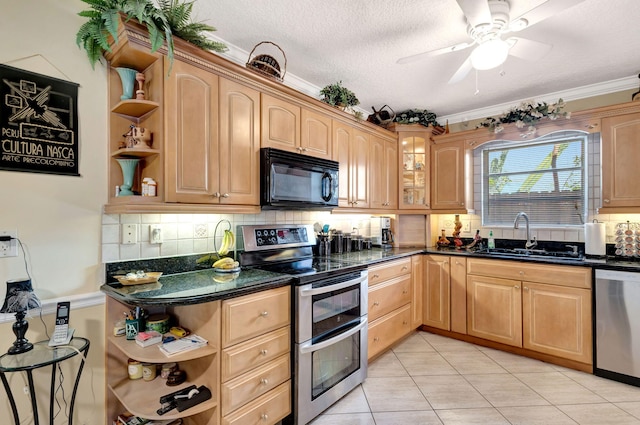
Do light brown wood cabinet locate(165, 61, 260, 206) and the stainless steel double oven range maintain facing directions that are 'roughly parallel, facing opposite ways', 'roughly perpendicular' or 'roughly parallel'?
roughly parallel

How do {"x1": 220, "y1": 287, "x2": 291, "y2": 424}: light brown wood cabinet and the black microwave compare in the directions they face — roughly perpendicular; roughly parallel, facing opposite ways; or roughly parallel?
roughly parallel

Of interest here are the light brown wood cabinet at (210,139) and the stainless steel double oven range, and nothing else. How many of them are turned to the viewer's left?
0

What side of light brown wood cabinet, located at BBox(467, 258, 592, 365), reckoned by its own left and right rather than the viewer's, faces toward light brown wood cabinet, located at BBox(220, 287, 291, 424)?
front

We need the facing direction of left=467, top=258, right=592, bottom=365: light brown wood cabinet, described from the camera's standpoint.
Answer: facing the viewer and to the left of the viewer

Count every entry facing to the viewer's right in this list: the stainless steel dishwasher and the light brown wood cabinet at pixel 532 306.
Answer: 0

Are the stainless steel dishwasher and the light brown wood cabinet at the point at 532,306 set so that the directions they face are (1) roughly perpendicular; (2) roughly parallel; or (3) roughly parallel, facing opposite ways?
roughly parallel

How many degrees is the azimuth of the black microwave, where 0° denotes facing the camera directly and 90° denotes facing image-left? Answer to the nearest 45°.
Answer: approximately 315°

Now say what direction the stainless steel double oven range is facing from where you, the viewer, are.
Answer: facing the viewer and to the right of the viewer
